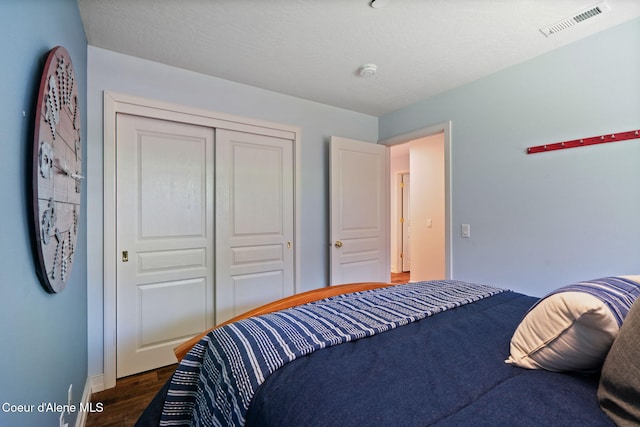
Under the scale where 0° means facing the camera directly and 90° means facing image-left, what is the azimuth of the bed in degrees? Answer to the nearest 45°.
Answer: approximately 135°

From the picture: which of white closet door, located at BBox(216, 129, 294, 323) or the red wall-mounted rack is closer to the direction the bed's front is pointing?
the white closet door

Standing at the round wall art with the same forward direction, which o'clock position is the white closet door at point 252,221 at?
The white closet door is roughly at 11 o'clock from the round wall art.

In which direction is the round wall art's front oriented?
to the viewer's right

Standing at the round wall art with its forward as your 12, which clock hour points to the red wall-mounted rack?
The red wall-mounted rack is roughly at 1 o'clock from the round wall art.

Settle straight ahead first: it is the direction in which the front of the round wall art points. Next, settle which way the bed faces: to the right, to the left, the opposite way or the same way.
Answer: to the left

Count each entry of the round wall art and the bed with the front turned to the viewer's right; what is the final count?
1

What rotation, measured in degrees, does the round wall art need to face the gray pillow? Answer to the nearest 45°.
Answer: approximately 45° to its right
